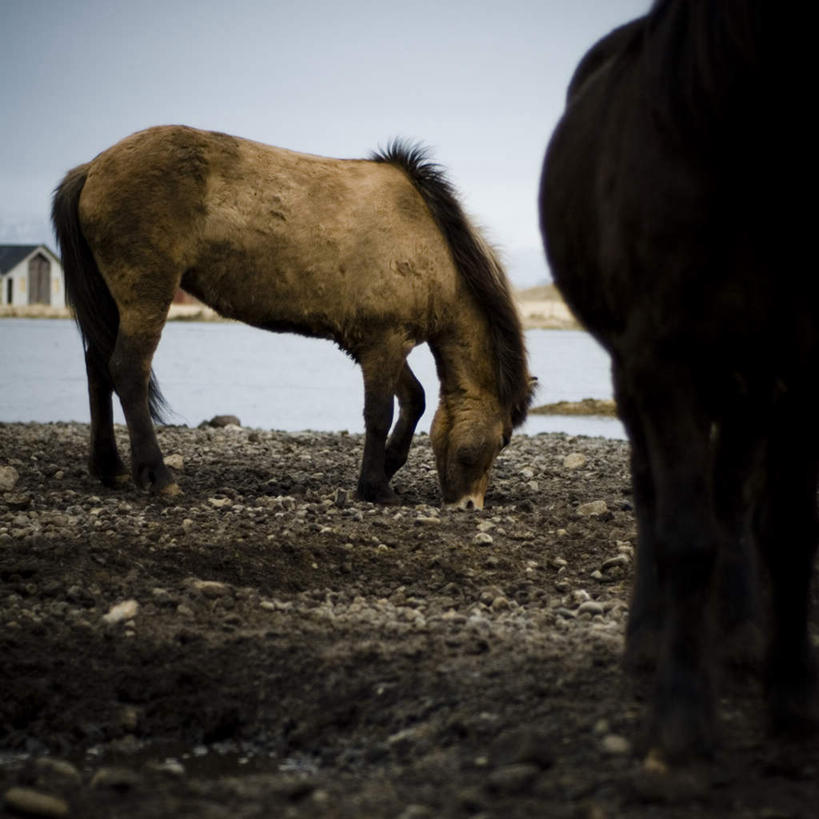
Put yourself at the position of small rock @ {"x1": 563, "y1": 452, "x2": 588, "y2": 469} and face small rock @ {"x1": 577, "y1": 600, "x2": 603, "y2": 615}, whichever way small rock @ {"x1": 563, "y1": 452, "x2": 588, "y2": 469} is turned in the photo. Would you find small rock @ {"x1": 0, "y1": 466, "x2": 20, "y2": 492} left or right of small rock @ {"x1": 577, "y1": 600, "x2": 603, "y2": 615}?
right

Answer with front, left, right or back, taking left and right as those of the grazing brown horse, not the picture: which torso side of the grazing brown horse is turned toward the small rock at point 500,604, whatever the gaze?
right

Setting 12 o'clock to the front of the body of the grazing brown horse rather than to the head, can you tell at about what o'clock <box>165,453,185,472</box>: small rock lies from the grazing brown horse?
The small rock is roughly at 8 o'clock from the grazing brown horse.

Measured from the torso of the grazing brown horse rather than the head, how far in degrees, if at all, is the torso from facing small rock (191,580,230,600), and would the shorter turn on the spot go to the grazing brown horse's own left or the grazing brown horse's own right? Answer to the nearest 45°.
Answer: approximately 90° to the grazing brown horse's own right

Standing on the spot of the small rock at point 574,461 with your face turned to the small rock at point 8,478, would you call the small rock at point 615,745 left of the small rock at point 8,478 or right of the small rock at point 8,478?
left

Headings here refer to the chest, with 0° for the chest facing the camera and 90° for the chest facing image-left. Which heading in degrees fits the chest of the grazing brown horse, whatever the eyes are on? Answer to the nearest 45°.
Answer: approximately 270°

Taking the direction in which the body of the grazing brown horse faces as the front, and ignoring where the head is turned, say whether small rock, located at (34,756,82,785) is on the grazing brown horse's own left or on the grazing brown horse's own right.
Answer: on the grazing brown horse's own right

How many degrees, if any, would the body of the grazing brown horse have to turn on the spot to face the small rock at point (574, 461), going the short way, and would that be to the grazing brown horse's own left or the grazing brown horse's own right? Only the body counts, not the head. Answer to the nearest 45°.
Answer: approximately 45° to the grazing brown horse's own left

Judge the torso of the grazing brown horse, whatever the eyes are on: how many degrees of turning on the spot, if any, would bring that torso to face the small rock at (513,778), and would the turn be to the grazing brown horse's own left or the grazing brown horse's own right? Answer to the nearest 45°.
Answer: approximately 90° to the grazing brown horse's own right

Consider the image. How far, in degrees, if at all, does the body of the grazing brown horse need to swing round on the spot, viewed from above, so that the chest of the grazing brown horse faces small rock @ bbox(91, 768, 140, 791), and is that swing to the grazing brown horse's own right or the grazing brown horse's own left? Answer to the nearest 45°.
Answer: approximately 90° to the grazing brown horse's own right
